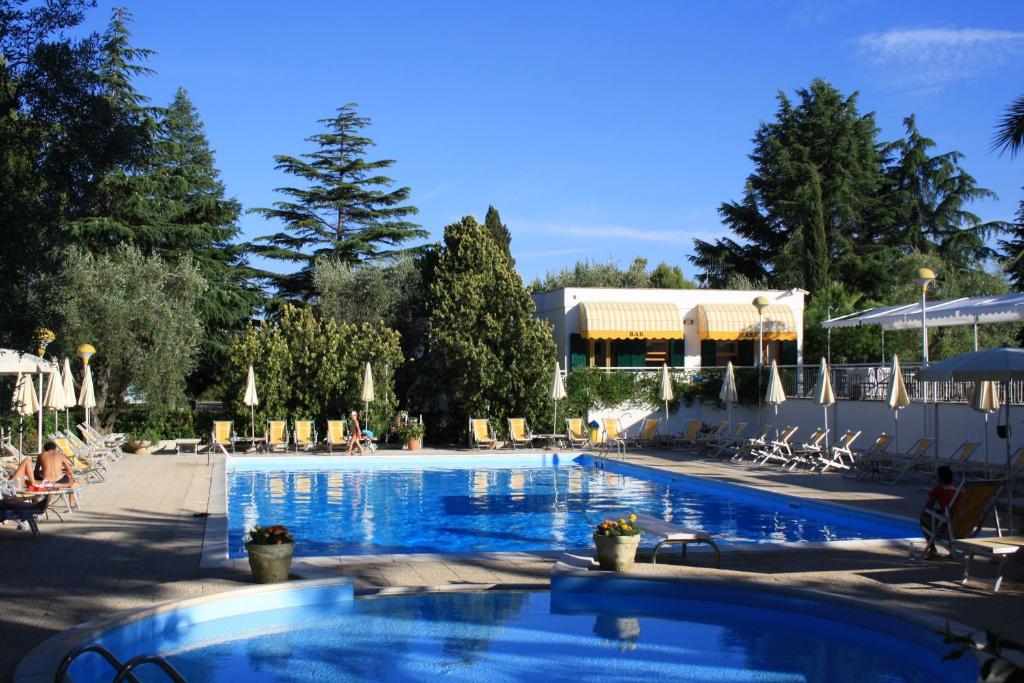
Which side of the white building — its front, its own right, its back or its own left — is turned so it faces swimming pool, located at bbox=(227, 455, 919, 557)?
front

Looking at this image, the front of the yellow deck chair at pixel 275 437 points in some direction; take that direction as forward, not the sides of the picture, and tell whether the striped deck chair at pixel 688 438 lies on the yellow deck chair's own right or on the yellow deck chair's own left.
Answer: on the yellow deck chair's own left

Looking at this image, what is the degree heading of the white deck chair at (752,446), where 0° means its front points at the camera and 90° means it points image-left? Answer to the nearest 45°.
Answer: approximately 45°

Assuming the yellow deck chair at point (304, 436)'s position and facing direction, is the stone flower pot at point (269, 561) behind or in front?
in front

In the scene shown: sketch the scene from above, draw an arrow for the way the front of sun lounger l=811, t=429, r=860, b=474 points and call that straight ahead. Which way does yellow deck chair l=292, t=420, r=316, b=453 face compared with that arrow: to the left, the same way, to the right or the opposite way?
to the left

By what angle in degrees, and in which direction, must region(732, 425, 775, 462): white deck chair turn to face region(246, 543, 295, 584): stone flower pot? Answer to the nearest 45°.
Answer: approximately 45° to its left

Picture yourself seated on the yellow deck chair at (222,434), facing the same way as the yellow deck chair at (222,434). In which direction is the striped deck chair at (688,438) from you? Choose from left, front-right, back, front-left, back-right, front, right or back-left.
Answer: left

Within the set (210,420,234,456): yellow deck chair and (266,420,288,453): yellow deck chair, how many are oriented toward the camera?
2

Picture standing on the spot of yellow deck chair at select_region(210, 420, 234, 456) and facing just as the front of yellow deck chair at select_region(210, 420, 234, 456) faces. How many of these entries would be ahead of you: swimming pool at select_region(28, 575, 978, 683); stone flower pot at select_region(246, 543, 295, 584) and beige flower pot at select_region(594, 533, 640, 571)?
3

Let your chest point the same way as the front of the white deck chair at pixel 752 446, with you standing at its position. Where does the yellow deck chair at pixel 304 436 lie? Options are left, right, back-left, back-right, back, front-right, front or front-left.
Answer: front-right

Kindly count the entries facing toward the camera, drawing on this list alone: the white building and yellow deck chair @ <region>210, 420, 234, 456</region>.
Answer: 2

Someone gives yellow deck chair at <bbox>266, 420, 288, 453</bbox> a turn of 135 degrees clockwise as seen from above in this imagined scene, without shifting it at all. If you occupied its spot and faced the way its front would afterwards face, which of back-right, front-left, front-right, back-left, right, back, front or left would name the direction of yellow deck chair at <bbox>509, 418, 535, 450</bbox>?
back-right

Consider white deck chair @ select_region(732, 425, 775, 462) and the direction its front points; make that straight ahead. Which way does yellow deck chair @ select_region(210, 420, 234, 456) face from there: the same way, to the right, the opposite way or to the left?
to the left

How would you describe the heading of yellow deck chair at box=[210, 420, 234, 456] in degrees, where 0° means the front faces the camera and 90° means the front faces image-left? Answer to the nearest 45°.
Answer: approximately 0°
